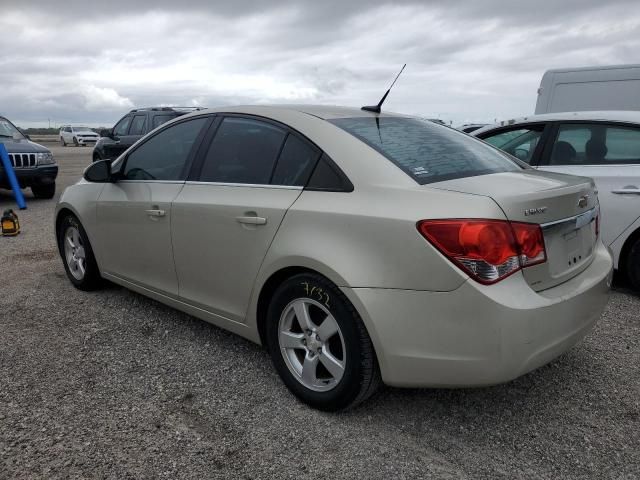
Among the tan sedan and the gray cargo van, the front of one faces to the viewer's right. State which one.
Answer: the gray cargo van

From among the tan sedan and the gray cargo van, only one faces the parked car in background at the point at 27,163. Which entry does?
the tan sedan

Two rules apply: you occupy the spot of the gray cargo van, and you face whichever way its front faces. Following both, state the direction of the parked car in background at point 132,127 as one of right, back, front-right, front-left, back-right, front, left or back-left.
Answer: back

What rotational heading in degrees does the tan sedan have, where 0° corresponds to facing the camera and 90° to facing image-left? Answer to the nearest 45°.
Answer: approximately 135°

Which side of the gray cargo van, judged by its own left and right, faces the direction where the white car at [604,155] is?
right

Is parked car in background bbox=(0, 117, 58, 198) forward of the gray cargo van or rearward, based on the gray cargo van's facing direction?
rearward

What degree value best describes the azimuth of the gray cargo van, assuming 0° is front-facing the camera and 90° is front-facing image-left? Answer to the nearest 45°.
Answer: approximately 270°

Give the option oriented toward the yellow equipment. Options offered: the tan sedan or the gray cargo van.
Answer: the tan sedan

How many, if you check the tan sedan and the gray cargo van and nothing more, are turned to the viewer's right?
1

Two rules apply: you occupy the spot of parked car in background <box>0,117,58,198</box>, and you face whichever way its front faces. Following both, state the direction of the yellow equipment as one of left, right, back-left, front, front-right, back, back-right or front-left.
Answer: front-right

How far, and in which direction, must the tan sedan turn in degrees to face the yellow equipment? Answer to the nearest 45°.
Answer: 0° — it already faces it

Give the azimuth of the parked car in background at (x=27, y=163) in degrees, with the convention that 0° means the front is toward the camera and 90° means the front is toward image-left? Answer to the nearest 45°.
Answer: approximately 315°

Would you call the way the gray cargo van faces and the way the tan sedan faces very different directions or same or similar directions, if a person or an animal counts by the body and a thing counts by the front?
very different directions

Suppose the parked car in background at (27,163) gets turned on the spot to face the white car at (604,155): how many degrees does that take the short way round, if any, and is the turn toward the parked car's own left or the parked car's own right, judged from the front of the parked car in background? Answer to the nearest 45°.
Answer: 0° — it already faces it
